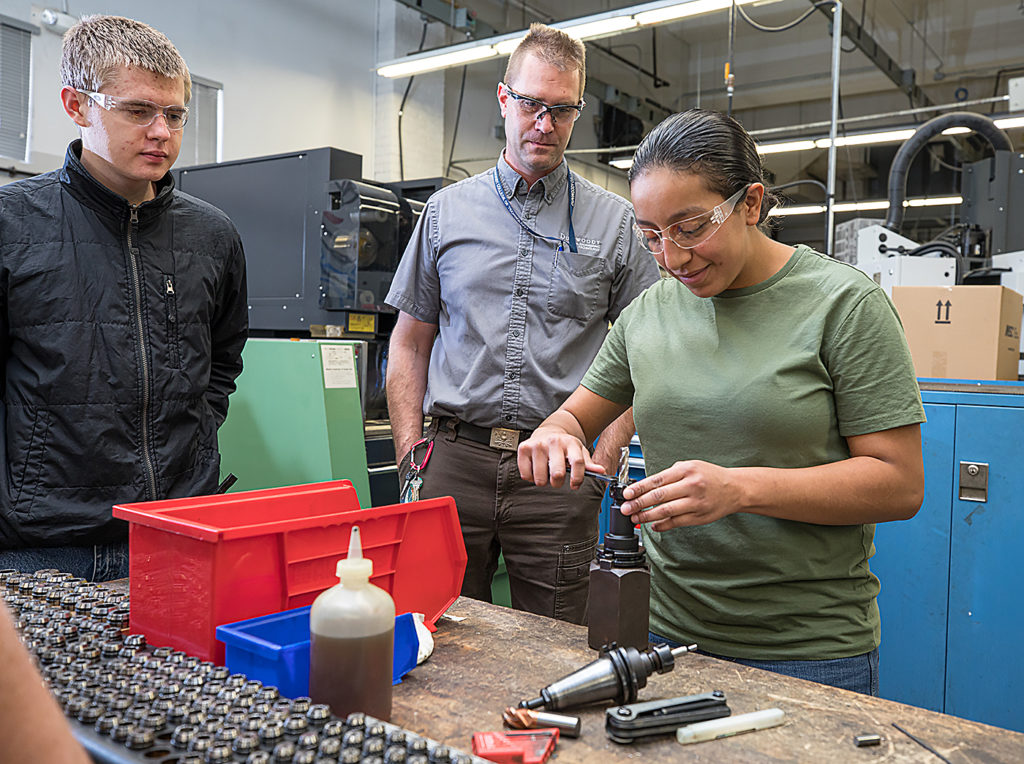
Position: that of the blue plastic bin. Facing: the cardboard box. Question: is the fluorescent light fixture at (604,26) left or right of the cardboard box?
left

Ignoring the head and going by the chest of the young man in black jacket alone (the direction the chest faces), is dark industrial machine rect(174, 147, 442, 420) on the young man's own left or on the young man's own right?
on the young man's own left

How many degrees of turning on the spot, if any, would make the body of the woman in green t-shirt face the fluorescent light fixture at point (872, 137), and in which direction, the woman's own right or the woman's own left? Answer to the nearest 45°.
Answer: approximately 135° to the woman's own right

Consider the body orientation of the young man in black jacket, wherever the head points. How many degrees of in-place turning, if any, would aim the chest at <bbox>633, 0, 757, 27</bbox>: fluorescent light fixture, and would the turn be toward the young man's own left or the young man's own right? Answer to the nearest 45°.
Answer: approximately 90° to the young man's own left

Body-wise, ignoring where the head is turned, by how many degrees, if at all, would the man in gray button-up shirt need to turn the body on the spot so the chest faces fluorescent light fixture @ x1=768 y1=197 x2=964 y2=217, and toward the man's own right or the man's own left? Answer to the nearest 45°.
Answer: approximately 135° to the man's own left

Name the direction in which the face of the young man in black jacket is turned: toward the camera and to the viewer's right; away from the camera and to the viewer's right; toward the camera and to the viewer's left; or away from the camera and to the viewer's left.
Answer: toward the camera and to the viewer's right

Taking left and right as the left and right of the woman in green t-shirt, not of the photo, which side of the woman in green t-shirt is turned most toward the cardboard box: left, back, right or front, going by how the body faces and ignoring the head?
back

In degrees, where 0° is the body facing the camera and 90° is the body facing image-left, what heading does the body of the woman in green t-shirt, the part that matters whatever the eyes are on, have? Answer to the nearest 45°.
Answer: approximately 45°

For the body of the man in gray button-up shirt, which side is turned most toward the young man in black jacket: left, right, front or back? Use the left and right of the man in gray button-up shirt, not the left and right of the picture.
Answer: right

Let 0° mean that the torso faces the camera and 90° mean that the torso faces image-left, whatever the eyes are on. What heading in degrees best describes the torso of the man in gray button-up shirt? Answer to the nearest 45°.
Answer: approximately 0°

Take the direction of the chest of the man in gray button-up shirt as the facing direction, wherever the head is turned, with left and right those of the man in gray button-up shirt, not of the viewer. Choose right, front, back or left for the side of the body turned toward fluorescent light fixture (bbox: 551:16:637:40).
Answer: back

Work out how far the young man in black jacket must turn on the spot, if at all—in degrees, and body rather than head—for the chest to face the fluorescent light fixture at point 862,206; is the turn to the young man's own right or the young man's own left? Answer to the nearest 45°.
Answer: approximately 90° to the young man's own left
